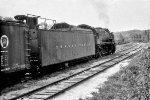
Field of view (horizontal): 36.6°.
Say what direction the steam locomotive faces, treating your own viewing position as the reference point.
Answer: facing away from the viewer and to the right of the viewer
